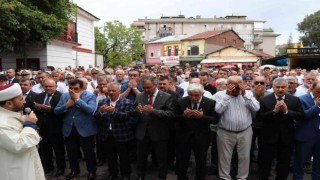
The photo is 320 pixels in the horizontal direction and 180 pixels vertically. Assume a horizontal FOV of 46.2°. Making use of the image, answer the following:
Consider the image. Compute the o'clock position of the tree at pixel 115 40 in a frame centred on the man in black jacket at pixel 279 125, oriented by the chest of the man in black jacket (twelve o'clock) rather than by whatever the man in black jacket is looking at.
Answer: The tree is roughly at 5 o'clock from the man in black jacket.

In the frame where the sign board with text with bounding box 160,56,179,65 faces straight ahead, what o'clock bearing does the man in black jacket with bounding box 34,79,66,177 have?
The man in black jacket is roughly at 12 o'clock from the sign board with text.

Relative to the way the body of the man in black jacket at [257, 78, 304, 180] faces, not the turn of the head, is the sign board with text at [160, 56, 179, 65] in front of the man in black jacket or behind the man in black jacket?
behind

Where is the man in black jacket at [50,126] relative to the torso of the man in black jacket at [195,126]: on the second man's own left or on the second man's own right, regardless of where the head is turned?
on the second man's own right

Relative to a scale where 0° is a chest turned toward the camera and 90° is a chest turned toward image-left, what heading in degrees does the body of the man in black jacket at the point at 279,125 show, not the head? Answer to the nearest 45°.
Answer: approximately 0°

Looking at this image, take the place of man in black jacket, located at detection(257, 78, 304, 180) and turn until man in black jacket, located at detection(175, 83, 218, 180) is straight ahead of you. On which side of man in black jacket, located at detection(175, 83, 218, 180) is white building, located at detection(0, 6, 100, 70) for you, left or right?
right

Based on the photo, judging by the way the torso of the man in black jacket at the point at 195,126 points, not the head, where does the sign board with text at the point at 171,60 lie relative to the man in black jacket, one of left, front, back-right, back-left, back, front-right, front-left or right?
back

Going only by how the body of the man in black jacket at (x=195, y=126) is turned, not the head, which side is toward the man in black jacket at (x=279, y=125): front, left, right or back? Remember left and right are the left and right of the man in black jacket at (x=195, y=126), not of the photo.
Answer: left

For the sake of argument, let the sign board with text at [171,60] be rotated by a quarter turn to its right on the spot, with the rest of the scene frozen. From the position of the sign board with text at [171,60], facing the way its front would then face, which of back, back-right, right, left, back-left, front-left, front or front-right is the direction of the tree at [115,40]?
front
